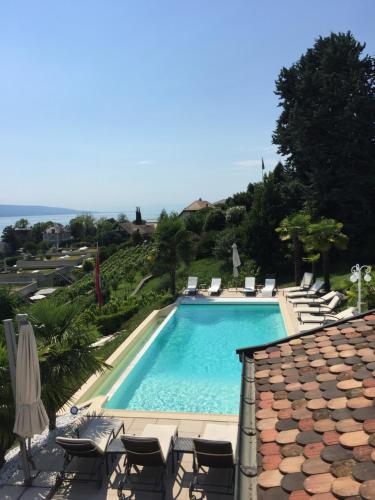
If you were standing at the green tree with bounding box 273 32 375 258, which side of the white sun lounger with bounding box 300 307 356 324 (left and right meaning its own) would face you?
right

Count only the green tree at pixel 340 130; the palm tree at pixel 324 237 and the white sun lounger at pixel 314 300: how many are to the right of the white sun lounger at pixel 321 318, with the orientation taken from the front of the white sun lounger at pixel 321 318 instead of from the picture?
3

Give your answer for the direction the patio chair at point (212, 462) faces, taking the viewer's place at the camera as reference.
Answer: facing away from the viewer

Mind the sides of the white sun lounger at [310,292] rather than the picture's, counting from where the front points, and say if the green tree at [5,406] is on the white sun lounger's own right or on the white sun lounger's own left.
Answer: on the white sun lounger's own left

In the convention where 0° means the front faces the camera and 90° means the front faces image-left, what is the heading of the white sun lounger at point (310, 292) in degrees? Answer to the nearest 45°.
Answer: approximately 90°

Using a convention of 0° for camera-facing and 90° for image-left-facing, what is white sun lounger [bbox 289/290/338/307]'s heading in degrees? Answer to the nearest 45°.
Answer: approximately 90°

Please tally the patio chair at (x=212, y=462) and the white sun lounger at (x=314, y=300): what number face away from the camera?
1

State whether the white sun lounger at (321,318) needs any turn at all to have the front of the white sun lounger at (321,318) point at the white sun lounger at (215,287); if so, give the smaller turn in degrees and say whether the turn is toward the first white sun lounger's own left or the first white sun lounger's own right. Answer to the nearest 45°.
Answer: approximately 45° to the first white sun lounger's own right

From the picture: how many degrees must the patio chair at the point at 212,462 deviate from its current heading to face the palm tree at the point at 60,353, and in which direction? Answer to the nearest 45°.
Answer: approximately 45° to its left

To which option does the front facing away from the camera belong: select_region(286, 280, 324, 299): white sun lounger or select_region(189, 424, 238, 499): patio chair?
the patio chair

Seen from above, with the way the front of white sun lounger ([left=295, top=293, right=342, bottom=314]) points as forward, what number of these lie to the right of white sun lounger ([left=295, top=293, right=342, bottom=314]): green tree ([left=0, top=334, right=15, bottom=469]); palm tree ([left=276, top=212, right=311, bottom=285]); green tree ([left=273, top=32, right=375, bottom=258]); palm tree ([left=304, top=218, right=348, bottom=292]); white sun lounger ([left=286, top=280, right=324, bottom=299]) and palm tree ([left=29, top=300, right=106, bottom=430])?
4

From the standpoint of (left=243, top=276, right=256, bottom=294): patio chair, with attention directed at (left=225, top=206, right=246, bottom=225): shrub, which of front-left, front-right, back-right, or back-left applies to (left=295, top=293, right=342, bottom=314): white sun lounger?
back-right

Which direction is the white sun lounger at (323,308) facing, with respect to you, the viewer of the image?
facing to the left of the viewer
